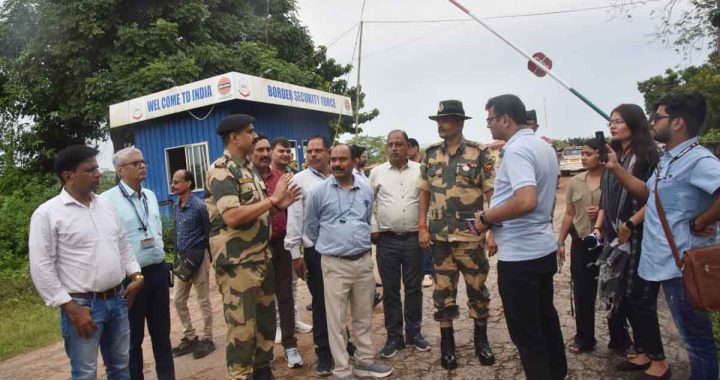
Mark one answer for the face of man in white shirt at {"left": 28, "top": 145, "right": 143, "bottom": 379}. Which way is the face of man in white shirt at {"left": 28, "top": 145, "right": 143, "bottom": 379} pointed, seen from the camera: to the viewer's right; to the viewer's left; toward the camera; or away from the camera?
to the viewer's right

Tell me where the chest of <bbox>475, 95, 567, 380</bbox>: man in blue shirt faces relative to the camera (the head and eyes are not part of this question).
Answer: to the viewer's left

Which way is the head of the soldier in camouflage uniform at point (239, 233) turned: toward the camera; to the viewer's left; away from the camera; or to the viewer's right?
to the viewer's right

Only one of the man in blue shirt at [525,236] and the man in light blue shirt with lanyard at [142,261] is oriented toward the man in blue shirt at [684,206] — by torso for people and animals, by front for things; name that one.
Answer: the man in light blue shirt with lanyard

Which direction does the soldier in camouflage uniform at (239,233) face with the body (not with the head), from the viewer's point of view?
to the viewer's right

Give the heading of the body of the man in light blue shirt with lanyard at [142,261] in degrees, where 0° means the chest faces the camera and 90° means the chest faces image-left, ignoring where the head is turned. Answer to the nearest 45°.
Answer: approximately 315°

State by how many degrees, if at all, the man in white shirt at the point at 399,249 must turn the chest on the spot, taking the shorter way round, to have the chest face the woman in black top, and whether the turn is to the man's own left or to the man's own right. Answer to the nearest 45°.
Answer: approximately 45° to the man's own left

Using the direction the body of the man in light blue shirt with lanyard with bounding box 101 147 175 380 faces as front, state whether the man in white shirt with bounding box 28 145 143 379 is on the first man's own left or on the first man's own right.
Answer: on the first man's own right

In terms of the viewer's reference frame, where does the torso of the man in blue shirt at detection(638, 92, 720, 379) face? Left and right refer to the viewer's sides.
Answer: facing to the left of the viewer

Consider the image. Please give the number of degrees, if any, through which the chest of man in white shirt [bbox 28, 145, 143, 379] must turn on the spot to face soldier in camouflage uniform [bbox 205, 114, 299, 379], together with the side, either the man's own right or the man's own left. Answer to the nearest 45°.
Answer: approximately 45° to the man's own left

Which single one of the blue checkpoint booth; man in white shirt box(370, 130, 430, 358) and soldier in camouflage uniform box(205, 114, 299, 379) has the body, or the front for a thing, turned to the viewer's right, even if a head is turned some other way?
the soldier in camouflage uniform

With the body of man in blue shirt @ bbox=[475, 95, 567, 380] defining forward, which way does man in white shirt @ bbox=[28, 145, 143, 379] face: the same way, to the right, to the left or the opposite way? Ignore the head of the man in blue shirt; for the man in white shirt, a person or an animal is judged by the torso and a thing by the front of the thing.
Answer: the opposite way

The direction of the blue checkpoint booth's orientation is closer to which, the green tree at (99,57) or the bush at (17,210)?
the bush

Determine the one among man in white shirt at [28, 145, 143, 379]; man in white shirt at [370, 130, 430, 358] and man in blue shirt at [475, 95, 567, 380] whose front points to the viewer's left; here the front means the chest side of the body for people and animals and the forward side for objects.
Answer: the man in blue shirt
